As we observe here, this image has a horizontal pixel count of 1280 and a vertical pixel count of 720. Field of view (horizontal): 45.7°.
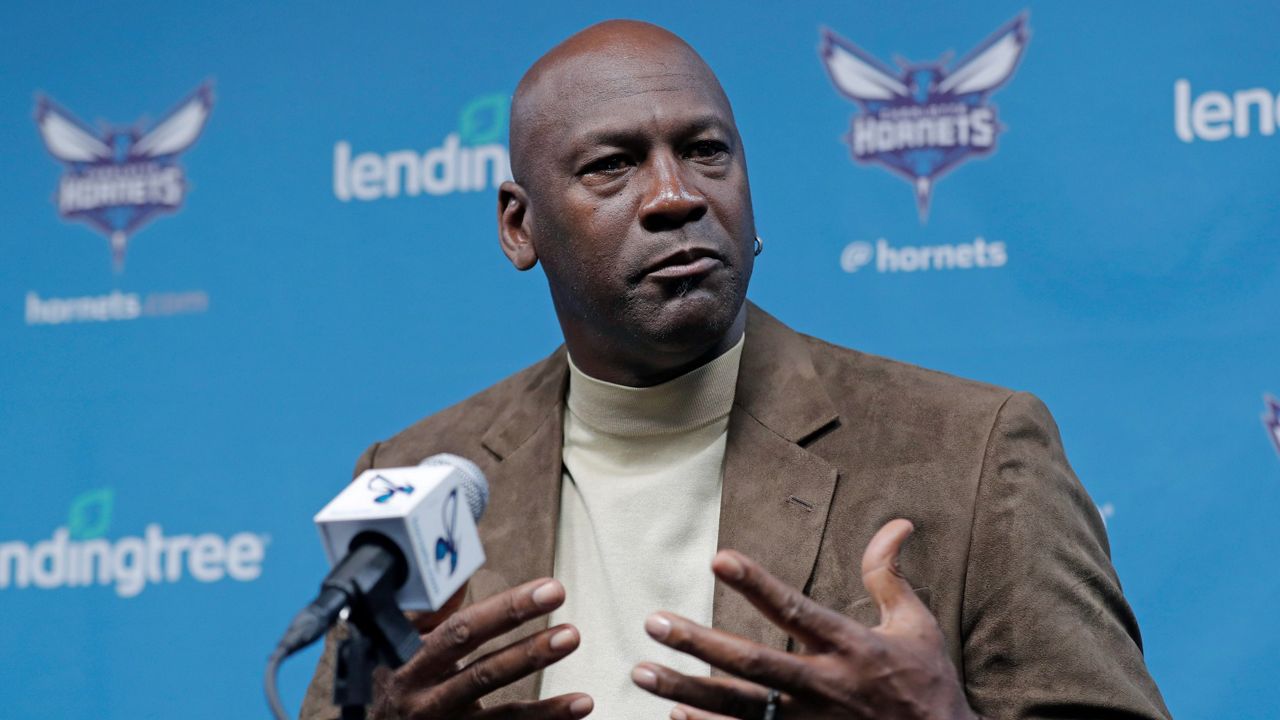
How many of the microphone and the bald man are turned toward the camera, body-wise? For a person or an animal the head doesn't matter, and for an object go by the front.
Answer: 1

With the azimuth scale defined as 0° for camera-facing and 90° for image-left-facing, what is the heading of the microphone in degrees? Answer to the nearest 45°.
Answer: approximately 225°

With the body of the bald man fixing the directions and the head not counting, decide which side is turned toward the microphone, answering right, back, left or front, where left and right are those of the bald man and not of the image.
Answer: front

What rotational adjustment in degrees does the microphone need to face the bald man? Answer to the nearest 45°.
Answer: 0° — it already faces them

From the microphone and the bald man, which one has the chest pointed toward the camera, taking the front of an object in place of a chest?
the bald man

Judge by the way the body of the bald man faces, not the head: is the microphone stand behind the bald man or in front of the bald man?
in front

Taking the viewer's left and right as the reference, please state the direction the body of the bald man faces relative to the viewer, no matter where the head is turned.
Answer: facing the viewer
